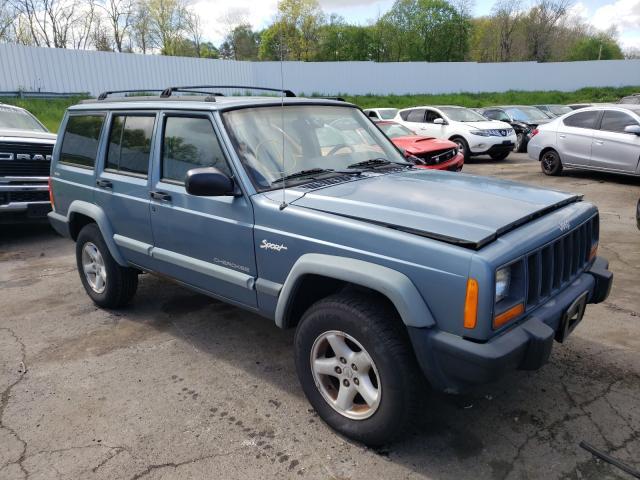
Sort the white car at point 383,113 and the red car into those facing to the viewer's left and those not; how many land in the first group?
0

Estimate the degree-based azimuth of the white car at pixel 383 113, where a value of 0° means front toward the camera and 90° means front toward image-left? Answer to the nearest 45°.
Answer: approximately 315°

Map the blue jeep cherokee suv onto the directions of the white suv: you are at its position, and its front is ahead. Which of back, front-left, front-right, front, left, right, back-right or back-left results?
front-right

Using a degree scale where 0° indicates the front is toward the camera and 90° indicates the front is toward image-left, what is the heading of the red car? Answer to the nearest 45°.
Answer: approximately 315°

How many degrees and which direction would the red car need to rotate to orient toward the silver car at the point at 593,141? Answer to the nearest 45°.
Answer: approximately 45° to its left

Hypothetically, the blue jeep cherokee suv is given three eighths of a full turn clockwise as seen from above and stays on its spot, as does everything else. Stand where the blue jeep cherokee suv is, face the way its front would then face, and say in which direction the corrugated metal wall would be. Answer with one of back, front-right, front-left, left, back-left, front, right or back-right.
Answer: right

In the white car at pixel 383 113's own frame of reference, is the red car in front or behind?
in front

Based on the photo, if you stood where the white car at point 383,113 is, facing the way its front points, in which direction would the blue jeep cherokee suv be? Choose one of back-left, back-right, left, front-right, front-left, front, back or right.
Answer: front-right

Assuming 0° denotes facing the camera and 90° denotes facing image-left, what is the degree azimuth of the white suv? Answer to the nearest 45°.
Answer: approximately 315°

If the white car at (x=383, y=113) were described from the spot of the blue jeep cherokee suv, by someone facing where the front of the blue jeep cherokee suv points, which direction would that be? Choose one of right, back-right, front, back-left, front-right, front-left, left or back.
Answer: back-left

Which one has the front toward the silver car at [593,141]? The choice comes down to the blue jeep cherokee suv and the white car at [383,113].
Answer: the white car at [383,113]

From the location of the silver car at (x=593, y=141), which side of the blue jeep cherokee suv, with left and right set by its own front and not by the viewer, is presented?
left

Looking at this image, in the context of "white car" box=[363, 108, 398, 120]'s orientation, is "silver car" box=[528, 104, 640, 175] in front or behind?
in front

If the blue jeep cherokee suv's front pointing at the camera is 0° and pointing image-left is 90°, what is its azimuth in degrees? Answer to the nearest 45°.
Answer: approximately 315°
